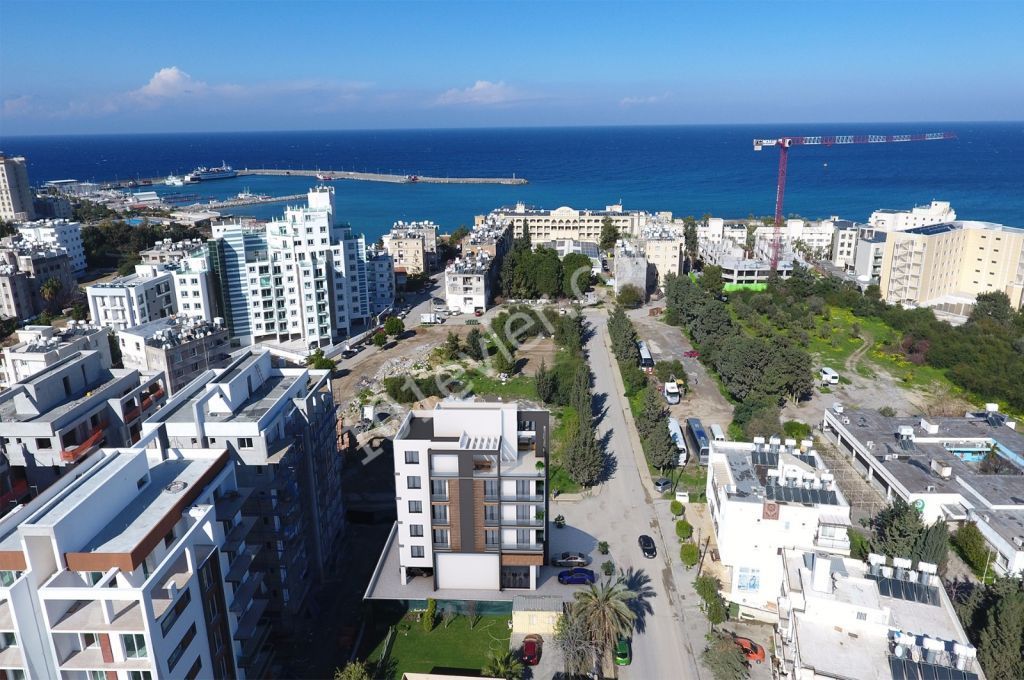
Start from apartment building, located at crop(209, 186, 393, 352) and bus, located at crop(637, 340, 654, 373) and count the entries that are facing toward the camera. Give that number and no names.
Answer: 2

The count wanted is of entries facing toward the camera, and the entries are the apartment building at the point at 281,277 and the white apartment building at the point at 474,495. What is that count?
2

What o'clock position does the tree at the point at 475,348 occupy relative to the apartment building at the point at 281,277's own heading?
The tree is roughly at 10 o'clock from the apartment building.

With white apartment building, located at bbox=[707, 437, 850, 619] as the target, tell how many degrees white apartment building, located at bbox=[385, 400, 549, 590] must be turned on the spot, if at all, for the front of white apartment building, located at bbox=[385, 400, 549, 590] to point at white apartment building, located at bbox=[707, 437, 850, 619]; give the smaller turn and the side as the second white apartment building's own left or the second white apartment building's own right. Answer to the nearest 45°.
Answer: approximately 90° to the second white apartment building's own left

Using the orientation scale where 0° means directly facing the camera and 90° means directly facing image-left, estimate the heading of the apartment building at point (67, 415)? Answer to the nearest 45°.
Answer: approximately 315°

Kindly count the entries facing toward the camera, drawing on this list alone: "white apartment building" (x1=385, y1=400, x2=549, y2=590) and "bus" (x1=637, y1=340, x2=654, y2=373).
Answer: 2

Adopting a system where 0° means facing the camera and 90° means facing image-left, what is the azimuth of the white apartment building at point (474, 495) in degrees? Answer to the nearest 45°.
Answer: approximately 0°

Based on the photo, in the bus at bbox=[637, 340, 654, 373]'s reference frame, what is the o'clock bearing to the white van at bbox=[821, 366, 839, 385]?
The white van is roughly at 9 o'clock from the bus.

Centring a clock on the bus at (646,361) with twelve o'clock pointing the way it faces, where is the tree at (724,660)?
The tree is roughly at 12 o'clock from the bus.

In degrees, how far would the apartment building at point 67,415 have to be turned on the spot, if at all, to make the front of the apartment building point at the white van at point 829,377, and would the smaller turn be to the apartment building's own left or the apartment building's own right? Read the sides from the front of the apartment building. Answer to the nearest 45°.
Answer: approximately 45° to the apartment building's own left
